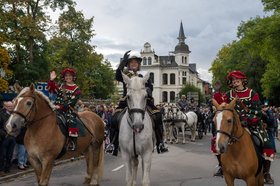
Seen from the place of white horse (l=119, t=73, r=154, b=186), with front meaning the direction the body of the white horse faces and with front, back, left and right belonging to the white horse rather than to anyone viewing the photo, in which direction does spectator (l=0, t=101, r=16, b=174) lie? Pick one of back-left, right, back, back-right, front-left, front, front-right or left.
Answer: back-right

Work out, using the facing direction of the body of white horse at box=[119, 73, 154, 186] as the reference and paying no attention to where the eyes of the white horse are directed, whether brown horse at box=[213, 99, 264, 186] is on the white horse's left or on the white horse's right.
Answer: on the white horse's left

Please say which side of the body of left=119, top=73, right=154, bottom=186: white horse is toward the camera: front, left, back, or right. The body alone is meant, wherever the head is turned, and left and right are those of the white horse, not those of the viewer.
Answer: front

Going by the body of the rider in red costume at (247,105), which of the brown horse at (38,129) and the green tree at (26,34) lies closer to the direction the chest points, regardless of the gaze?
the brown horse

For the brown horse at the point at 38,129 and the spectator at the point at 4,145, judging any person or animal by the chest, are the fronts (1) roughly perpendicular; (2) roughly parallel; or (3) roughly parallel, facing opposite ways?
roughly perpendicular

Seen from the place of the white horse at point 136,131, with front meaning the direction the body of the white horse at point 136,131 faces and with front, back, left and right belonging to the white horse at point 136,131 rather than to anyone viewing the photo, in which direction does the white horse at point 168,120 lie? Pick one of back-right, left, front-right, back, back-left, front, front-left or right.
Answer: back

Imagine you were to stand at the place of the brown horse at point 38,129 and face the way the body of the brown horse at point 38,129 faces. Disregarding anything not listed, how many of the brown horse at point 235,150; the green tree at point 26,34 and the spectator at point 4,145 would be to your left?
1

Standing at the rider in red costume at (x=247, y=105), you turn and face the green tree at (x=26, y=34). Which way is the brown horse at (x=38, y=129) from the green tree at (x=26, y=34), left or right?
left

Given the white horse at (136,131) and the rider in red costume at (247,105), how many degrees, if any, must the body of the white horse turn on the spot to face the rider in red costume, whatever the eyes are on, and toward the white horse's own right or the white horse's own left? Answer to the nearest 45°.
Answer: approximately 90° to the white horse's own left

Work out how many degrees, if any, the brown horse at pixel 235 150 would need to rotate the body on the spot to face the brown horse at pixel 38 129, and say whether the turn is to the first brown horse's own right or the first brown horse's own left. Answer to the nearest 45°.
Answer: approximately 45° to the first brown horse's own right

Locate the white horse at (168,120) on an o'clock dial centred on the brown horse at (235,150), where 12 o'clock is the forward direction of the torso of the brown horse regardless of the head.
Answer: The white horse is roughly at 4 o'clock from the brown horse.

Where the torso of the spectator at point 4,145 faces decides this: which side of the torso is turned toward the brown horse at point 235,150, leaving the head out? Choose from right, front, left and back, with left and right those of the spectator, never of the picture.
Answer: front

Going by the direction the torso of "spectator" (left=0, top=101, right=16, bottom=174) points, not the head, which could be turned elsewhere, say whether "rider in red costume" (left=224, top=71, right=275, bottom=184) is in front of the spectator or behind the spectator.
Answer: in front

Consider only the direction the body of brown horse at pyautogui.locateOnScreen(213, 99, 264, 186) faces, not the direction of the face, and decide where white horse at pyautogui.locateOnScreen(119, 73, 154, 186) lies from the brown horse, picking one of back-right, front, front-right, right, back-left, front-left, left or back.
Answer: front-right

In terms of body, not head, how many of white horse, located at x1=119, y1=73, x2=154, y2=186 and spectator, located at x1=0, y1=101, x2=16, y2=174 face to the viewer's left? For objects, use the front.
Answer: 0

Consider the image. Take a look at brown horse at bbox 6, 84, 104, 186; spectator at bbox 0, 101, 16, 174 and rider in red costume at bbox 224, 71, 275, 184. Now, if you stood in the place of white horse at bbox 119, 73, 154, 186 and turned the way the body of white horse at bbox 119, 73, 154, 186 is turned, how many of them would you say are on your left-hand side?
1
